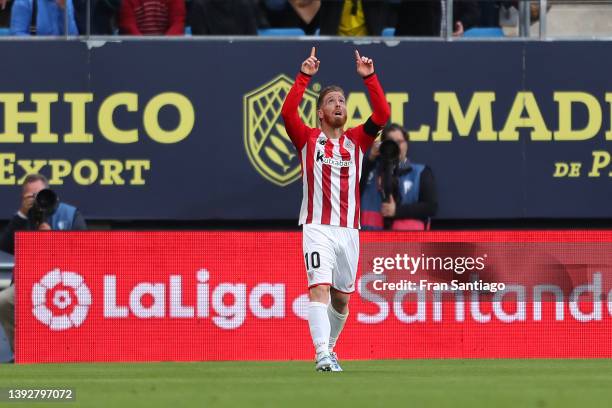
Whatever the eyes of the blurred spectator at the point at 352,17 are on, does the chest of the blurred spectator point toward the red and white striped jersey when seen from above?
yes

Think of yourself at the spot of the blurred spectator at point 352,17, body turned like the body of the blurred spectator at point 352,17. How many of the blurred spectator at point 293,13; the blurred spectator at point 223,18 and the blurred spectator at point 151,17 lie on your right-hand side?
3

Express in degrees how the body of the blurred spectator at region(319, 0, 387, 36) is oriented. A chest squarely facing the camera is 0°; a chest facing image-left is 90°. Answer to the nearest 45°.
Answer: approximately 0°

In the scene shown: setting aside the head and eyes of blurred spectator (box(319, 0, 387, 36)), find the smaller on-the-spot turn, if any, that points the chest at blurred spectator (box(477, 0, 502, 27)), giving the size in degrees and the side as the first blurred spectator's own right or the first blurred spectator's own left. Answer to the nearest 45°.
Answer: approximately 90° to the first blurred spectator's own left

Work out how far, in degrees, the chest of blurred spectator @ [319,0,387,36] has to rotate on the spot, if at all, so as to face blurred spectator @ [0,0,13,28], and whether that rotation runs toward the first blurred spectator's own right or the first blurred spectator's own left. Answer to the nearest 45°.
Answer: approximately 90° to the first blurred spectator's own right

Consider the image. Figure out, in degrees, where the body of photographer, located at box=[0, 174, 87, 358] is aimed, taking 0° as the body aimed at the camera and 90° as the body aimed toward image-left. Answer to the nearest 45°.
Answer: approximately 0°
